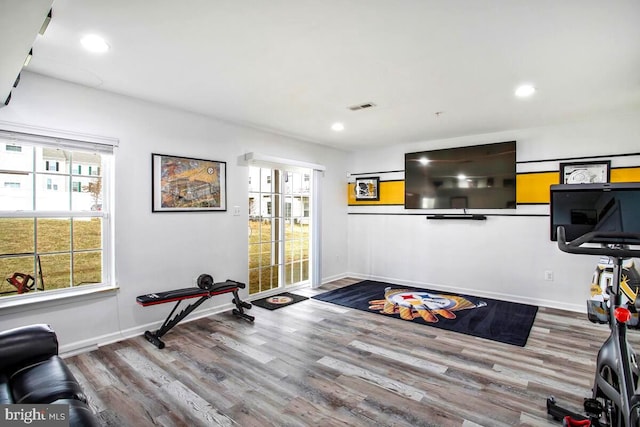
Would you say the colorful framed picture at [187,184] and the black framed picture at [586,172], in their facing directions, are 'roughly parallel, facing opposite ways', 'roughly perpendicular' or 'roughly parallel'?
roughly perpendicular

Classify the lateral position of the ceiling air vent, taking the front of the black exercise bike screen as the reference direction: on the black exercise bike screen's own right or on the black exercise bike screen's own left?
on the black exercise bike screen's own right

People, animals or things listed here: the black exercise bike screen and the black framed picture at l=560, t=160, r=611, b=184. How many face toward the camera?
2

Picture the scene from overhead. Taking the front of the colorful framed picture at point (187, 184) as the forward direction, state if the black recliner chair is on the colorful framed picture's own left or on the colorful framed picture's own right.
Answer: on the colorful framed picture's own right

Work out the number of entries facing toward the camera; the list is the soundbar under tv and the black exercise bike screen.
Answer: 2

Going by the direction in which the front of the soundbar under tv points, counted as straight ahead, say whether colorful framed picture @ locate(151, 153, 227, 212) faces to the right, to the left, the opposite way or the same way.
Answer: to the left

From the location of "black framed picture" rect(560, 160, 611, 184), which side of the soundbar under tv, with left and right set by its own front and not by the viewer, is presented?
left

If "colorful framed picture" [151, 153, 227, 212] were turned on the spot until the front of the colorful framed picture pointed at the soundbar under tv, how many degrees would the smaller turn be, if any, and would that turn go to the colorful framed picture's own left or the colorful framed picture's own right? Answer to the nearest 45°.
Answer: approximately 45° to the colorful framed picture's own left

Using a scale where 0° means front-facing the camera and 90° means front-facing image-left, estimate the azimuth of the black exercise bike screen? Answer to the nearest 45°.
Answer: approximately 0°

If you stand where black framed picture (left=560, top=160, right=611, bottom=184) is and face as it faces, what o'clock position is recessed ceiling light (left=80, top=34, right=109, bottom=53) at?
The recessed ceiling light is roughly at 1 o'clock from the black framed picture.

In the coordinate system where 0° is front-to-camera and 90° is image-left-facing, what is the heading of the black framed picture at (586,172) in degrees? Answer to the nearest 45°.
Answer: approximately 0°
